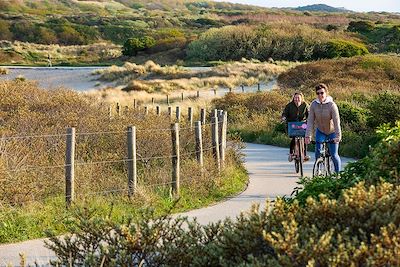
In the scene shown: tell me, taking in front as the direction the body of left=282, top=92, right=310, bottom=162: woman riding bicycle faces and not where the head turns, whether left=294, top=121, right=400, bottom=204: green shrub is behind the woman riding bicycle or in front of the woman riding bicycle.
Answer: in front

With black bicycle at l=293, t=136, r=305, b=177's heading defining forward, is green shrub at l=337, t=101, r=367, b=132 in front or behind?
behind

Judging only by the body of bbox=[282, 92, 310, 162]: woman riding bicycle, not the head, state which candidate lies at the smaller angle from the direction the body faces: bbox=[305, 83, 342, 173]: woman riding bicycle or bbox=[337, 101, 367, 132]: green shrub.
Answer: the woman riding bicycle

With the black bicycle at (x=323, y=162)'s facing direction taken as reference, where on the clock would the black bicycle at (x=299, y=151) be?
the black bicycle at (x=299, y=151) is roughly at 4 o'clock from the black bicycle at (x=323, y=162).

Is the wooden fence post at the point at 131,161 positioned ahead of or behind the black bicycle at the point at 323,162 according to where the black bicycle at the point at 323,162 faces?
ahead

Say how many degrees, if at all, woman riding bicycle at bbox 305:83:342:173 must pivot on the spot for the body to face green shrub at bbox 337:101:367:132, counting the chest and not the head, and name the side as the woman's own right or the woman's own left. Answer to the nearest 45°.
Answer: approximately 180°

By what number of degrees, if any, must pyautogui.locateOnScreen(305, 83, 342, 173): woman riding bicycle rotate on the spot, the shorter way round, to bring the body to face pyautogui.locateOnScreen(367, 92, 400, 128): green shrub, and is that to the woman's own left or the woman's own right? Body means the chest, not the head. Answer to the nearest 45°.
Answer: approximately 180°

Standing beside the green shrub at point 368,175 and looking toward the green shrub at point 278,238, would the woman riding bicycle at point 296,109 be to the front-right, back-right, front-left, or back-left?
back-right

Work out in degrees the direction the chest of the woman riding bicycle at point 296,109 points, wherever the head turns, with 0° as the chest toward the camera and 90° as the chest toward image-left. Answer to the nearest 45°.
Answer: approximately 0°

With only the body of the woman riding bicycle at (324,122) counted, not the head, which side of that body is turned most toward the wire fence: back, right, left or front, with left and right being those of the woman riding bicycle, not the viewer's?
right

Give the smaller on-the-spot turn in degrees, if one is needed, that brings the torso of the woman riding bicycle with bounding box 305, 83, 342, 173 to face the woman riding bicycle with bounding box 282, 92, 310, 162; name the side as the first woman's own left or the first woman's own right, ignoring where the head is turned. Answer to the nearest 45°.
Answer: approximately 180°

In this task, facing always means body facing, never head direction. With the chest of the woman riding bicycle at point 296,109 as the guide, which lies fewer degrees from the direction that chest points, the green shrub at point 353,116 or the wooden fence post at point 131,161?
the wooden fence post
